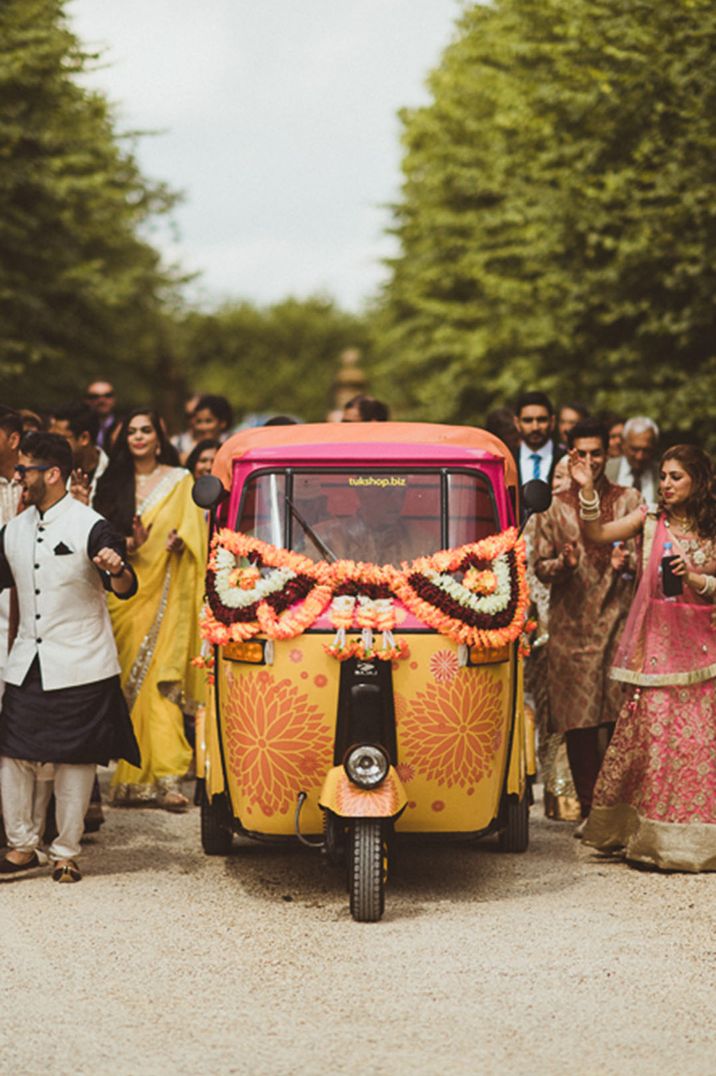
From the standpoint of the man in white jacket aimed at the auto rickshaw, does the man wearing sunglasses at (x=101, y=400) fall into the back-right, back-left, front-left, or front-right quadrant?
back-left

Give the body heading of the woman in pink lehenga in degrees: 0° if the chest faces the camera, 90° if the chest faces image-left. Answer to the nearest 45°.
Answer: approximately 45°

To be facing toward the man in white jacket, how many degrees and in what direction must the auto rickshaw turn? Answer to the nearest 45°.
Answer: approximately 90° to its right

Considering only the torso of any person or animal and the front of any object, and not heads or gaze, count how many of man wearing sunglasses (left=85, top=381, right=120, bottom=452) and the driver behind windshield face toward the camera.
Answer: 2

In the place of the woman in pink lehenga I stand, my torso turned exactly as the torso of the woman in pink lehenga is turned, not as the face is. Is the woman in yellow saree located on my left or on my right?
on my right

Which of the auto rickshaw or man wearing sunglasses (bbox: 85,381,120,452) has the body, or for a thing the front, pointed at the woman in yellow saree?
the man wearing sunglasses
